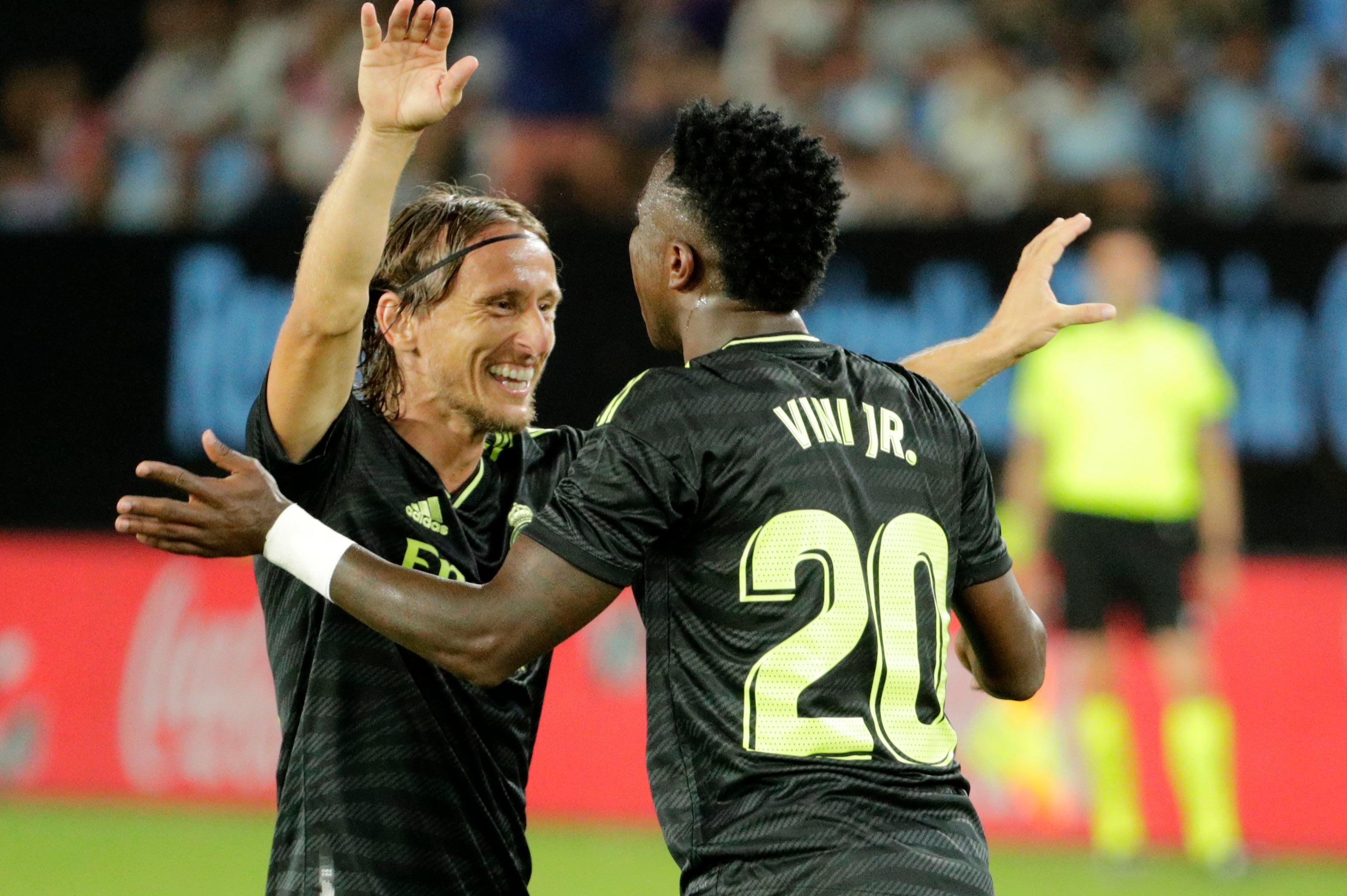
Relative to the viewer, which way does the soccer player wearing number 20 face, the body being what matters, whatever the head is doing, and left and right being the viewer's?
facing away from the viewer and to the left of the viewer

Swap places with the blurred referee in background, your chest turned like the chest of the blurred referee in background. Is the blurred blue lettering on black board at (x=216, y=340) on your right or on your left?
on your right

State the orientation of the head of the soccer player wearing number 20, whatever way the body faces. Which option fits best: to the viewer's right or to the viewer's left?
to the viewer's left

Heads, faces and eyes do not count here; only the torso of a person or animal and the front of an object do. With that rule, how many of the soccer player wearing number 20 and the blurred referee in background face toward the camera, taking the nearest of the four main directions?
1

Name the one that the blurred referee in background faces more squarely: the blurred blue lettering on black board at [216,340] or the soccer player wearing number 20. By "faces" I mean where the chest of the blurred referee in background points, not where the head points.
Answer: the soccer player wearing number 20

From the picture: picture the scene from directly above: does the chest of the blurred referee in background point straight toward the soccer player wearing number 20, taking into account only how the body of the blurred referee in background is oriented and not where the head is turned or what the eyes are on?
yes

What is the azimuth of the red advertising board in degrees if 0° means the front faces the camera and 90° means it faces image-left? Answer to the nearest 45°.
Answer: approximately 0°
